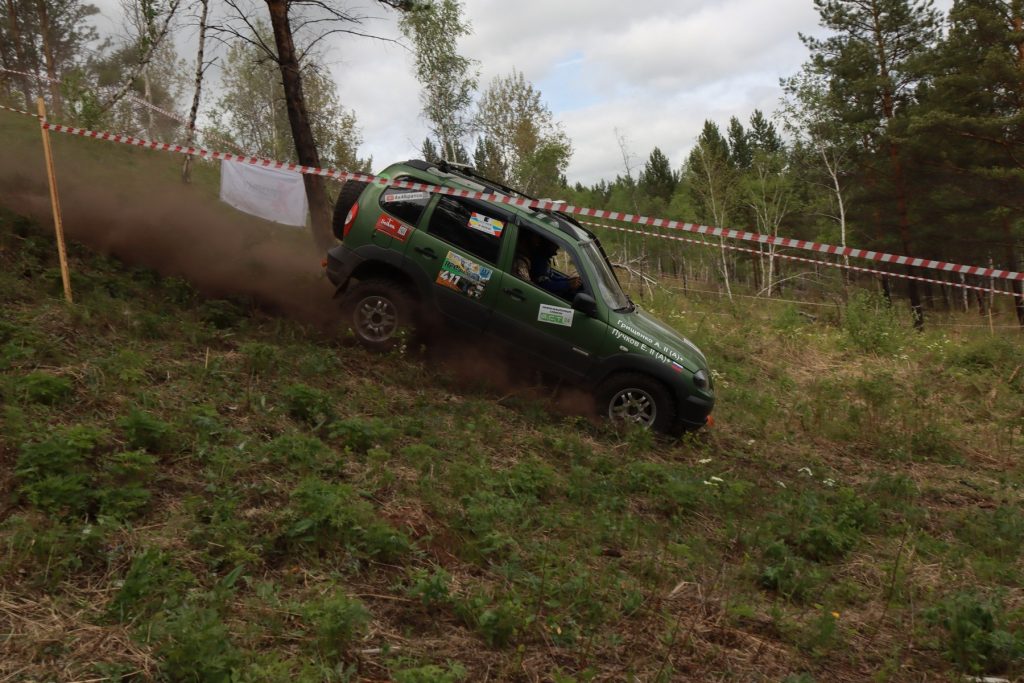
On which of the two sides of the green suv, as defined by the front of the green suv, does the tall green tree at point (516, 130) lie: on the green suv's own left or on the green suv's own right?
on the green suv's own left

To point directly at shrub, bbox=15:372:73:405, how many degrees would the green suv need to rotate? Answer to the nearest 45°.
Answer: approximately 135° to its right

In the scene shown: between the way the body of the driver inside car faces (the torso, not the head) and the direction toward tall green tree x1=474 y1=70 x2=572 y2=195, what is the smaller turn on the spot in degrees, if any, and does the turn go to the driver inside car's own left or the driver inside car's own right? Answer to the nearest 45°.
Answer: approximately 90° to the driver inside car's own left

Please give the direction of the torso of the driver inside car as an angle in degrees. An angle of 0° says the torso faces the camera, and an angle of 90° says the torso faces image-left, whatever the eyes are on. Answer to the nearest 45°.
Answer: approximately 270°

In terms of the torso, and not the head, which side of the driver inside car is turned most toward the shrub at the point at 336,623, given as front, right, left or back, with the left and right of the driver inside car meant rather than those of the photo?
right

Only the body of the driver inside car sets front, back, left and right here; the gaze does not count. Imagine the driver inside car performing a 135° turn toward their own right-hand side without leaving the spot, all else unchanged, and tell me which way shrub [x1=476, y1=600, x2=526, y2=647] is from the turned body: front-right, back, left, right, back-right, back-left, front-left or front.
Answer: front-left

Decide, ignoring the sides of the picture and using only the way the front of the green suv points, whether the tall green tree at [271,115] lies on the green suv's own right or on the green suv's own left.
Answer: on the green suv's own left

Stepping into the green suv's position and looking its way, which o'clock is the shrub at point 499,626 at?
The shrub is roughly at 3 o'clock from the green suv.

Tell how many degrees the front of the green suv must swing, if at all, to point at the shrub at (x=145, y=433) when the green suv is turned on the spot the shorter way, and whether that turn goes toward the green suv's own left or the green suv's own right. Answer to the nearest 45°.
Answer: approximately 135° to the green suv's own right

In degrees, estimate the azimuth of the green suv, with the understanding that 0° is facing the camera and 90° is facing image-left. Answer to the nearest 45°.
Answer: approximately 270°
